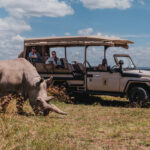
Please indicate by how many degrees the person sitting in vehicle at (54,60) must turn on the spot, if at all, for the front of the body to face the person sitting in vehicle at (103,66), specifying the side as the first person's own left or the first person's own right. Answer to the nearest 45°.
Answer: approximately 45° to the first person's own left
